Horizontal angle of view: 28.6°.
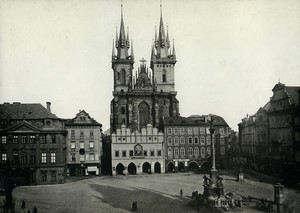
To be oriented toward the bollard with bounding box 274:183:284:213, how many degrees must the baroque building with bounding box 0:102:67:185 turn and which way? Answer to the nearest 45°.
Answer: approximately 45° to its left

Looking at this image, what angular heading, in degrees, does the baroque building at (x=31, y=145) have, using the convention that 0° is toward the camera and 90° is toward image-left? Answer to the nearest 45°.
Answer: approximately 0°
